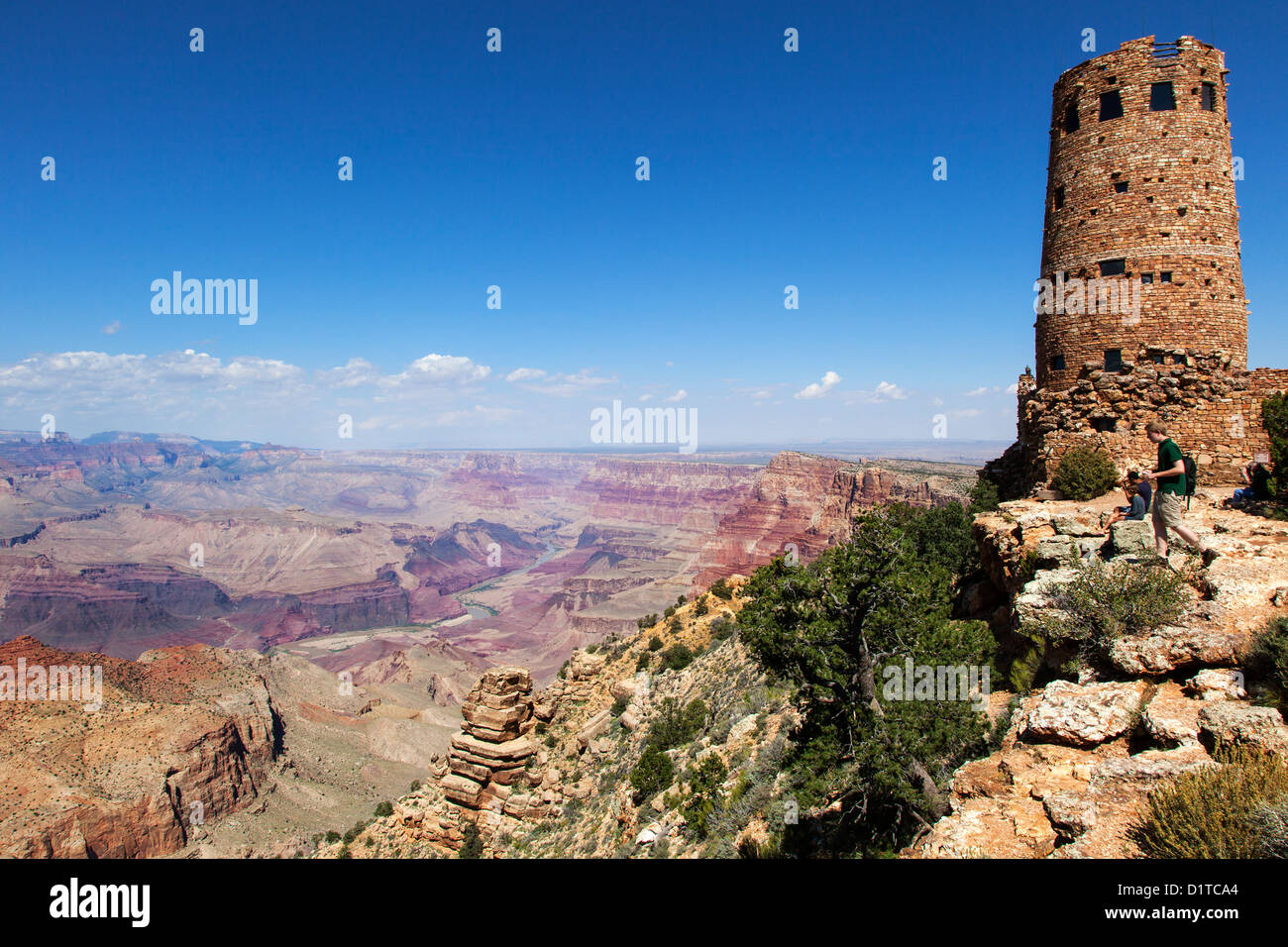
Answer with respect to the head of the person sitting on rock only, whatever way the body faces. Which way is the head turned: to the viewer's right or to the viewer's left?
to the viewer's left

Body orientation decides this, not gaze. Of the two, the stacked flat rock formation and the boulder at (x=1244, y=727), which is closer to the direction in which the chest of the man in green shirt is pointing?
the stacked flat rock formation

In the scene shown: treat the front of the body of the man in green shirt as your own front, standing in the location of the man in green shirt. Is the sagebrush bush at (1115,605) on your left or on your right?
on your left

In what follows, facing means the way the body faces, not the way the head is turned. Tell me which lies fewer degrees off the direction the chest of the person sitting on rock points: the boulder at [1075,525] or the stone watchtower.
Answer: the boulder

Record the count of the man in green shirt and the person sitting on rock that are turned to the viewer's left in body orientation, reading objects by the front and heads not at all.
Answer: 2

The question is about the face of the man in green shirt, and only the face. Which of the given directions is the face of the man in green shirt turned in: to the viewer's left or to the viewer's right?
to the viewer's left

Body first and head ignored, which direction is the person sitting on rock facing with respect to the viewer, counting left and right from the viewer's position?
facing to the left of the viewer

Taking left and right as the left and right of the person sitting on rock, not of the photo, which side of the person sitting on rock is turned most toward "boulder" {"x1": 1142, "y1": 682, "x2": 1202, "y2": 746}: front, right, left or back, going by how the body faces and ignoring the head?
left

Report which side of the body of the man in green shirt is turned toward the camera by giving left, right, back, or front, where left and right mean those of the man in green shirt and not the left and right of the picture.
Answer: left
